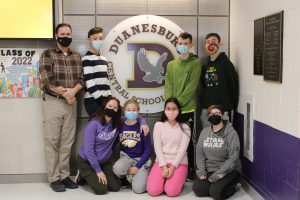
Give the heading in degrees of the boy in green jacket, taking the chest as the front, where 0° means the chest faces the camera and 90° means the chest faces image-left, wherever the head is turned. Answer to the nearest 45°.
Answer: approximately 0°

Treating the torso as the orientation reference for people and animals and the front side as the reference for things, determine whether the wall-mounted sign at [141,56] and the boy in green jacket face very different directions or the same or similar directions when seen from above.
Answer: same or similar directions

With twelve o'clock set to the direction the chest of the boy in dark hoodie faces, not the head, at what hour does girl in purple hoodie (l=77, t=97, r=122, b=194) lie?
The girl in purple hoodie is roughly at 1 o'clock from the boy in dark hoodie.

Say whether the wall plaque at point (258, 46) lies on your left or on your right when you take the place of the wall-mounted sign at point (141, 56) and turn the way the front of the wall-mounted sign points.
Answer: on your left

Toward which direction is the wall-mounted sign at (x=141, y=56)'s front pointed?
toward the camera

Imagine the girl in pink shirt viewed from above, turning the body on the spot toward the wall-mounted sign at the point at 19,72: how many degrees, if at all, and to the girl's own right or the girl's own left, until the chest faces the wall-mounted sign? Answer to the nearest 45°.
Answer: approximately 90° to the girl's own right

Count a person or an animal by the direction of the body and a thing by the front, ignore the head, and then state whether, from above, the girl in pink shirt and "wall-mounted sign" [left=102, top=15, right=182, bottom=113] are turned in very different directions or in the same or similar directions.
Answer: same or similar directions

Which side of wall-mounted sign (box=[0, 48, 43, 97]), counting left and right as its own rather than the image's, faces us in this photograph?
front

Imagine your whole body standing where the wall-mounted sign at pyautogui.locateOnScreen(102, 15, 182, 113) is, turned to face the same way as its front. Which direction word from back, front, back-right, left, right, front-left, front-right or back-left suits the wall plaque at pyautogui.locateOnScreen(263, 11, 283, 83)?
front-left

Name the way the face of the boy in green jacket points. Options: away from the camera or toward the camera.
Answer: toward the camera

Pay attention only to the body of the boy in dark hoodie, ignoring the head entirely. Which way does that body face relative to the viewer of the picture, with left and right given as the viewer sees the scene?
facing the viewer and to the left of the viewer

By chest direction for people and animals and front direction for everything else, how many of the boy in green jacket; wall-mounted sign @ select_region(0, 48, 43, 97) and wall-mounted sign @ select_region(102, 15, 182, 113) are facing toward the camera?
3

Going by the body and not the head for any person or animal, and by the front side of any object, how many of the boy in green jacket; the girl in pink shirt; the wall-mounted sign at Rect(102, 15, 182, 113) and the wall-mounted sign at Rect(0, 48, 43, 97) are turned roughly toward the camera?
4

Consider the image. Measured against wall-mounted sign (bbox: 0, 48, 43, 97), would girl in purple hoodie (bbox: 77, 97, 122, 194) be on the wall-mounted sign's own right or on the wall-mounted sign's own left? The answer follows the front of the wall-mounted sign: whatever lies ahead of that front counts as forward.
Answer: on the wall-mounted sign's own left

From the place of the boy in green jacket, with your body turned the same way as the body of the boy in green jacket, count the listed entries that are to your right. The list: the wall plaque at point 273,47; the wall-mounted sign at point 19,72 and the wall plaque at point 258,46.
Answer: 1

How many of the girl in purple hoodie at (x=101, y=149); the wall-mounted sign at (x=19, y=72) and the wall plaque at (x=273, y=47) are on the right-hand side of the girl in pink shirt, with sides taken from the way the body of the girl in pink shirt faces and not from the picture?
2

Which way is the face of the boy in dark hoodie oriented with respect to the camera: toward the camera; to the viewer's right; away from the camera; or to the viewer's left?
toward the camera
